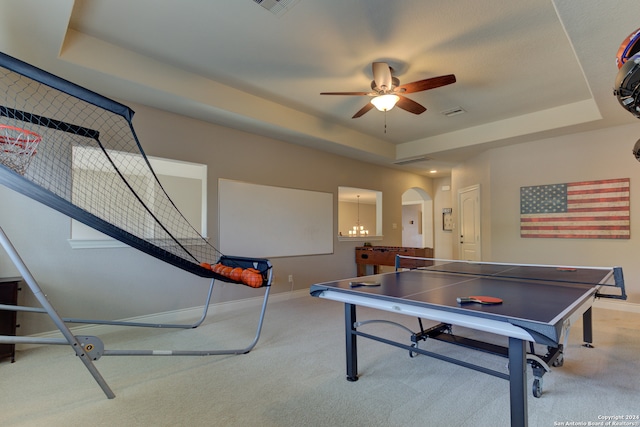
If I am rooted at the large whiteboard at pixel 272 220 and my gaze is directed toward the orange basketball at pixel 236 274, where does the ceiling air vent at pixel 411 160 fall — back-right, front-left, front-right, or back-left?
back-left

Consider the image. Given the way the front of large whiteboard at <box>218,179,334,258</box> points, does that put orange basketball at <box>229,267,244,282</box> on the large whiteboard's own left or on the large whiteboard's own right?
on the large whiteboard's own right

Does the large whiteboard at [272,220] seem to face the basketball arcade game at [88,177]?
no

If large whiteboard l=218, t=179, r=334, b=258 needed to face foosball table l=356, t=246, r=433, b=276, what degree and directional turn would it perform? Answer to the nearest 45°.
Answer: approximately 45° to its left

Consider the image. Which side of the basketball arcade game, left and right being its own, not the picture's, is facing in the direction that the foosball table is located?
front

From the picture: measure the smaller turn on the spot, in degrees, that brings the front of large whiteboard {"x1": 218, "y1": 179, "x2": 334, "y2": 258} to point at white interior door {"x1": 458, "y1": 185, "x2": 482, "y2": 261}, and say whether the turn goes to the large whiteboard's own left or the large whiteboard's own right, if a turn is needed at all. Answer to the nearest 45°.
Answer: approximately 45° to the large whiteboard's own left

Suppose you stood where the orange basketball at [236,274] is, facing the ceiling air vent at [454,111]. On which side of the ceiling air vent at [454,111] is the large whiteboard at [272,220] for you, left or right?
left

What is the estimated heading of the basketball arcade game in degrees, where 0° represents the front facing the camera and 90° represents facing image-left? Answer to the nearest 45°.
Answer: approximately 270°

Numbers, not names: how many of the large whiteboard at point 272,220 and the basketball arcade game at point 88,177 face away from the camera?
0

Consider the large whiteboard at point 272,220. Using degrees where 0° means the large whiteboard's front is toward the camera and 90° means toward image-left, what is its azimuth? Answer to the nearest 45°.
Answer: approximately 315°

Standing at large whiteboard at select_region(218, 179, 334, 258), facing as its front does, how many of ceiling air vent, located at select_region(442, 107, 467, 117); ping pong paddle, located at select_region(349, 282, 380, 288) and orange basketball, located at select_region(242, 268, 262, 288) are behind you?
0

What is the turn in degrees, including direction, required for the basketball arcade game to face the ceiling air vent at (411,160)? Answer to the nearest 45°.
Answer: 0° — it already faces it

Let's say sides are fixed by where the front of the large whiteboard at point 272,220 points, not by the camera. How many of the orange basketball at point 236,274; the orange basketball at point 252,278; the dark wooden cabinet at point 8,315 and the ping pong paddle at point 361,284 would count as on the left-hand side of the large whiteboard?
0

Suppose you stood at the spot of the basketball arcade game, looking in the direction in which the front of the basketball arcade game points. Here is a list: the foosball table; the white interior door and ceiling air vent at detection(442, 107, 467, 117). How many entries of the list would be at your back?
0

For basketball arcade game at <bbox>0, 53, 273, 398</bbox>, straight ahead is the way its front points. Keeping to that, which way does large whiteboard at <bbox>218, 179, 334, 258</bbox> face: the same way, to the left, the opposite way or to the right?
to the right

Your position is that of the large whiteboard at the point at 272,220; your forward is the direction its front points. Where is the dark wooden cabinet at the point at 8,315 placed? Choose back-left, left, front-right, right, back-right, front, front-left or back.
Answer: right

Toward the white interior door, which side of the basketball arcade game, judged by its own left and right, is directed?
front

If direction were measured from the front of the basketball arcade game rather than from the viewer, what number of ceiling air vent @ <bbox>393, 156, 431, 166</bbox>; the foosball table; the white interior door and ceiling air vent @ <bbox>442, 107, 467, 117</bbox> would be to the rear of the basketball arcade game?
0
